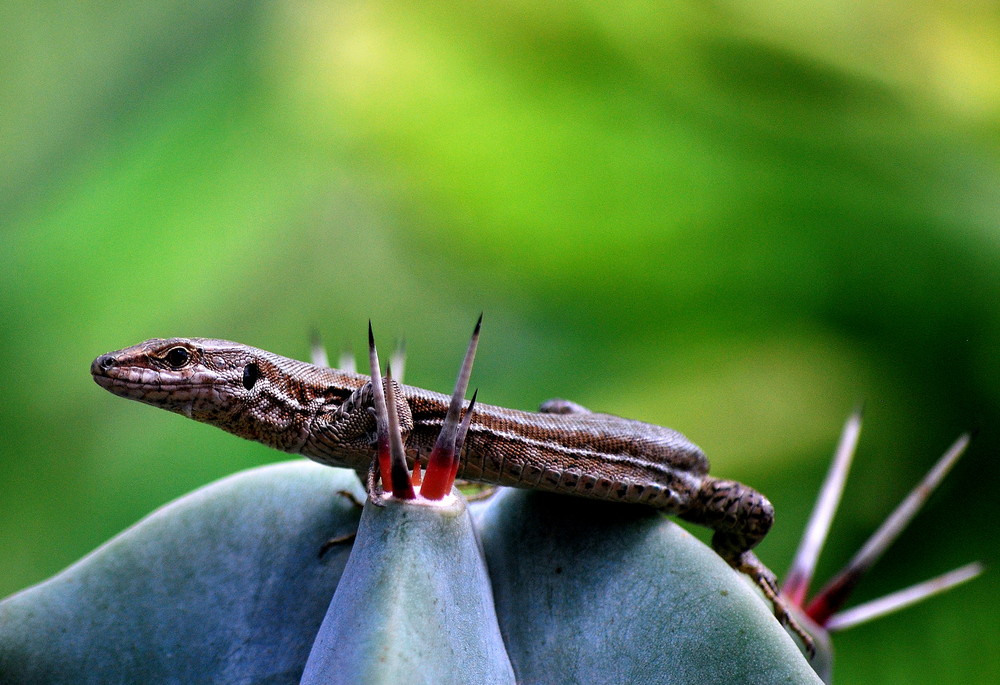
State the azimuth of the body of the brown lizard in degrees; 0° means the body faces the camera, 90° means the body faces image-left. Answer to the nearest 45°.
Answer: approximately 90°
